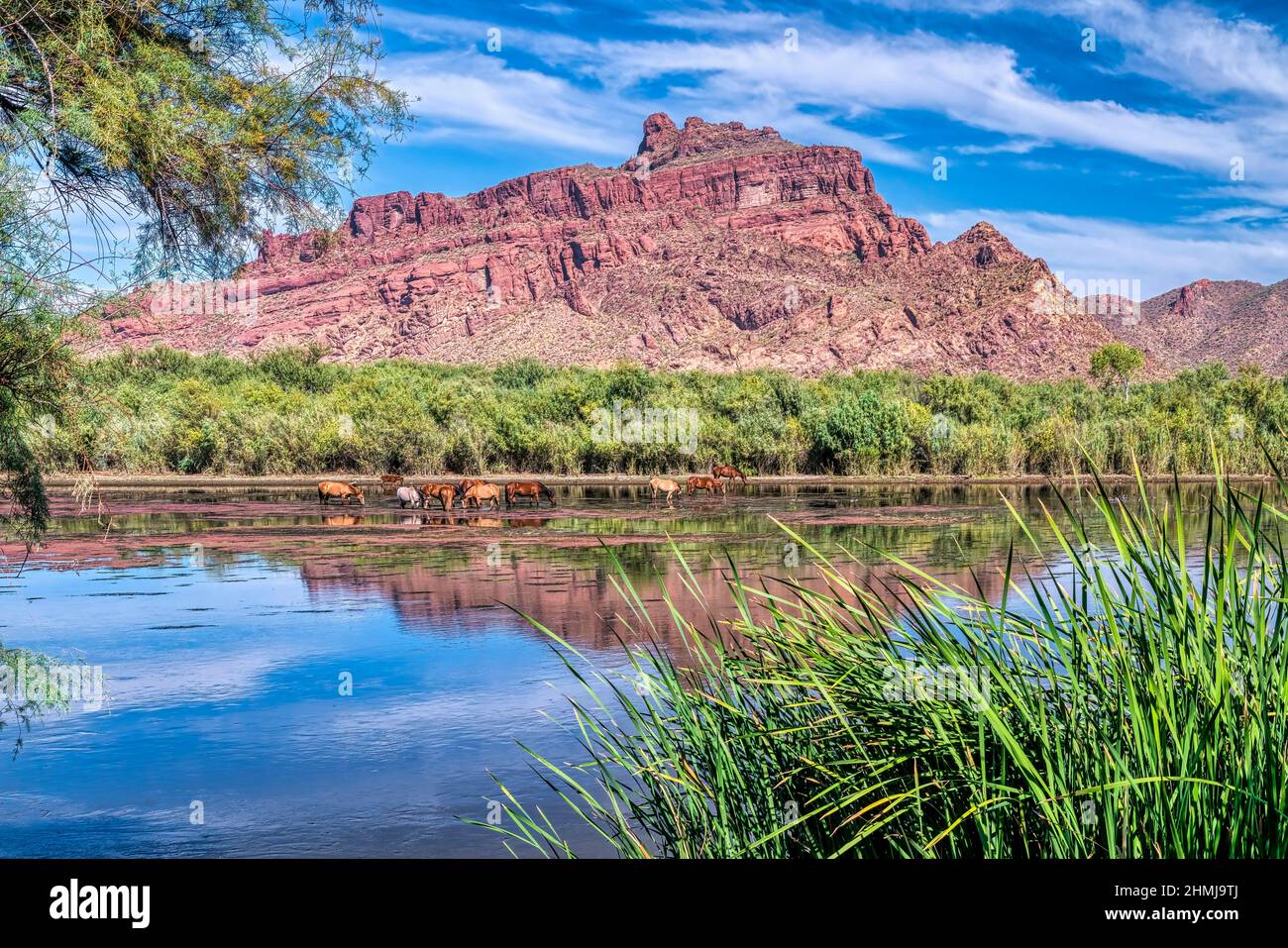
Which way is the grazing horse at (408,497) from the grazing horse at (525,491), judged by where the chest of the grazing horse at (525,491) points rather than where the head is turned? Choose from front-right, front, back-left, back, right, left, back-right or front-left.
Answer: back

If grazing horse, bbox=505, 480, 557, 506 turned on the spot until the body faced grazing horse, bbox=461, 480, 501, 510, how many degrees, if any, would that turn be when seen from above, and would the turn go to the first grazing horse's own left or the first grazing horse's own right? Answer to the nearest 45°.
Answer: approximately 135° to the first grazing horse's own right

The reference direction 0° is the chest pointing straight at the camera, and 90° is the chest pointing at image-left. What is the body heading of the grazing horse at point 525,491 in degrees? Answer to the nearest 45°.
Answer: approximately 270°

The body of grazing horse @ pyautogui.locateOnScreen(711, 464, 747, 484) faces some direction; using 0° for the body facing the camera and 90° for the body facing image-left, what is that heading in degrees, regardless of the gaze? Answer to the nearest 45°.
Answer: approximately 270°

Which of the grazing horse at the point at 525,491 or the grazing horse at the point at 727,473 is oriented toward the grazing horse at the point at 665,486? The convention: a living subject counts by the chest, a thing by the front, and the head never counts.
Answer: the grazing horse at the point at 525,491

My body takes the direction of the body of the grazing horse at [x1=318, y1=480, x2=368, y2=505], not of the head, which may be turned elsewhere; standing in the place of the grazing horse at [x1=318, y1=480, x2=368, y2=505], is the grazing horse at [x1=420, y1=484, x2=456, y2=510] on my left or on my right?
on my right

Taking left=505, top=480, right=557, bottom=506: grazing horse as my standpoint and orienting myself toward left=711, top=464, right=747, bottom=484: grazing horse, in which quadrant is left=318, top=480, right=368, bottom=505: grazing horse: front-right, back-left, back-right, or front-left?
back-left

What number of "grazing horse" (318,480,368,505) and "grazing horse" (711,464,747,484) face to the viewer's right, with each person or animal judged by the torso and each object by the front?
2

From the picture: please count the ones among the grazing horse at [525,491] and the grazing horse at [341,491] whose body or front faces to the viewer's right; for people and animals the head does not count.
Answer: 2

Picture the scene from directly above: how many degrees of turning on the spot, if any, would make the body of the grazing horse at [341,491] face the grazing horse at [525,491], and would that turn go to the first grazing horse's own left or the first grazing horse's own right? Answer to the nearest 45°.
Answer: approximately 45° to the first grazing horse's own right

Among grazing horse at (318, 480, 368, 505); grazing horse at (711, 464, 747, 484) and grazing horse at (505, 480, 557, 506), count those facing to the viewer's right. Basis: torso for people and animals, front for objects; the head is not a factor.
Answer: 3

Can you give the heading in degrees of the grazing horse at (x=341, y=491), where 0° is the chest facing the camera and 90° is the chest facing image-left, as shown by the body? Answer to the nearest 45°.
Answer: approximately 270°
